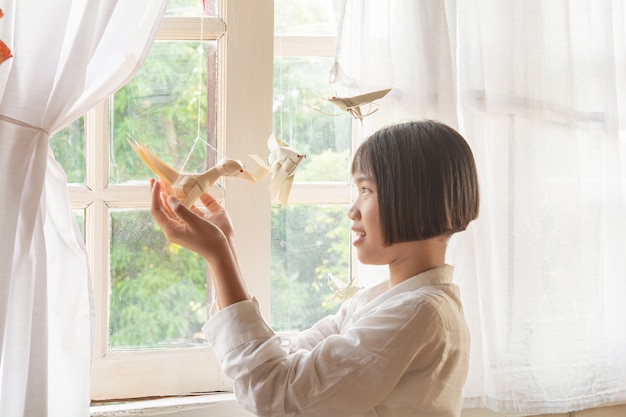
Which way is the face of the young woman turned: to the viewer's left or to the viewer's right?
to the viewer's left

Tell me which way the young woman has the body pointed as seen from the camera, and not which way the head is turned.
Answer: to the viewer's left
